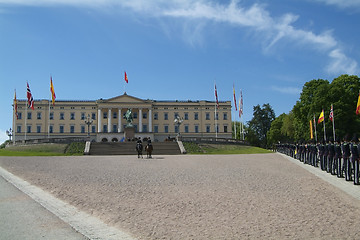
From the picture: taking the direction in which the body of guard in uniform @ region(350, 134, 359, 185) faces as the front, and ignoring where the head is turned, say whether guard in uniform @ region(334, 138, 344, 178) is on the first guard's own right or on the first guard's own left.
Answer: on the first guard's own right

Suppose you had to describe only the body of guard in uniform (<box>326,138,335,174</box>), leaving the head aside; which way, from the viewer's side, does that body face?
to the viewer's left

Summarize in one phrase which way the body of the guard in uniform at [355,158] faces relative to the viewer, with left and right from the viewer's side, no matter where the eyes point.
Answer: facing to the left of the viewer

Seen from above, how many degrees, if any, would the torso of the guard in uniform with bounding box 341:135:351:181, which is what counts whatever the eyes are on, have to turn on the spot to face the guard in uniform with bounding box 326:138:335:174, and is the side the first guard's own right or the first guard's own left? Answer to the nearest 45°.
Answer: approximately 90° to the first guard's own right

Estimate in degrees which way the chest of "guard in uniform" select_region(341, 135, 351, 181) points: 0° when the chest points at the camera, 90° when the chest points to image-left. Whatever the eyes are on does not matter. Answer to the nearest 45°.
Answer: approximately 90°

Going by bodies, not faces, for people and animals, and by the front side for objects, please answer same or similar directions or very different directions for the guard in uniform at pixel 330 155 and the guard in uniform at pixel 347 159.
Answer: same or similar directions

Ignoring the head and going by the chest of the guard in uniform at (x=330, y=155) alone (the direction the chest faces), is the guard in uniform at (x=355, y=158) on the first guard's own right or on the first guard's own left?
on the first guard's own left

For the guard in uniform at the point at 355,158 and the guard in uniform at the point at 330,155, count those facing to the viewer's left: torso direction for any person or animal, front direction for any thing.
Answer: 2

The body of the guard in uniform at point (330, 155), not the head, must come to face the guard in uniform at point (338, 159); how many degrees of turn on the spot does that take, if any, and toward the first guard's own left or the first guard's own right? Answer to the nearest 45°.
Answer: approximately 90° to the first guard's own left

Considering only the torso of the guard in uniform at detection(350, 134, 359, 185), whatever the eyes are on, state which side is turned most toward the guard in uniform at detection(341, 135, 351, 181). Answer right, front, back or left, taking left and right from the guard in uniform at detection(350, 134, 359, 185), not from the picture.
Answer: right

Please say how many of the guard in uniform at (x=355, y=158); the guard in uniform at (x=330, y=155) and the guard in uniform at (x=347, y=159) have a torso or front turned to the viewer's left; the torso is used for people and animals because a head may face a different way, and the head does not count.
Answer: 3
